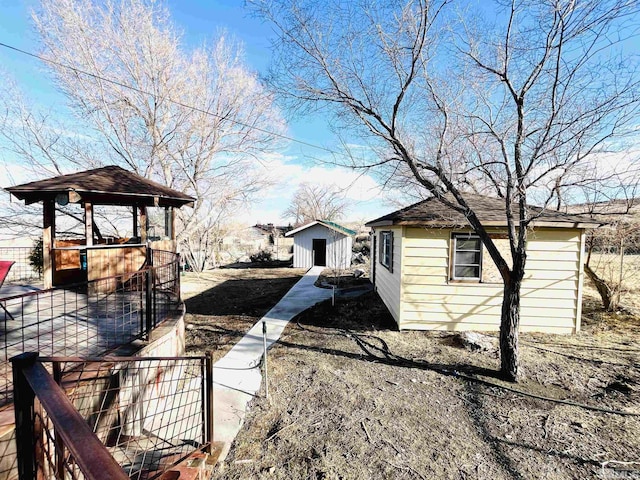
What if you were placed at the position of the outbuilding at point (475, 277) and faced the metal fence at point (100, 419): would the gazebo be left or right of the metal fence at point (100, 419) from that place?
right

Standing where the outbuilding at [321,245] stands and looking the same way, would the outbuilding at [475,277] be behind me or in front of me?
in front

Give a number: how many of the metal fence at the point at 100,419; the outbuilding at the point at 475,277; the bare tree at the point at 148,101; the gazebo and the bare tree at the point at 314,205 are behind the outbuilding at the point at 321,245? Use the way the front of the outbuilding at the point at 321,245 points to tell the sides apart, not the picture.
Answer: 1

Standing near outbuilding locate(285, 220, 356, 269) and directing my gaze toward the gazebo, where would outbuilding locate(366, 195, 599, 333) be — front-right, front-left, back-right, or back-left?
front-left

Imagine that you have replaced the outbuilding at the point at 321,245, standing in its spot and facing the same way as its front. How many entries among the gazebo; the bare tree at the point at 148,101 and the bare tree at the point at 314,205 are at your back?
1

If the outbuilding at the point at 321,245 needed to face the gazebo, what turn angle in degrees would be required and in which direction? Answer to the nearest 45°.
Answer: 0° — it already faces it

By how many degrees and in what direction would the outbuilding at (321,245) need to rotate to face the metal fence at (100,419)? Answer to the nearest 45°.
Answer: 0° — it already faces it

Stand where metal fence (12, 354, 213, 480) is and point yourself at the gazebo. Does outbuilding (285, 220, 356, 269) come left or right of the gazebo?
right

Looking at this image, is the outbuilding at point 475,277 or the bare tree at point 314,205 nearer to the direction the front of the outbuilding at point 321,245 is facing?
the outbuilding

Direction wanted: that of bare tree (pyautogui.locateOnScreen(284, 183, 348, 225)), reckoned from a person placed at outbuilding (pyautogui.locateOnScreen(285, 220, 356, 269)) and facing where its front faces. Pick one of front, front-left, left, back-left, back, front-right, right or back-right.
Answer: back

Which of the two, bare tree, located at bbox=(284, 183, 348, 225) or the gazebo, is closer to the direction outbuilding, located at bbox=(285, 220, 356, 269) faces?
the gazebo

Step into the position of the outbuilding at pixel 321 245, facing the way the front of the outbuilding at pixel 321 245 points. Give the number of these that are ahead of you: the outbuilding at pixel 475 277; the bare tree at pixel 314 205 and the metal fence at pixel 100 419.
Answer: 2

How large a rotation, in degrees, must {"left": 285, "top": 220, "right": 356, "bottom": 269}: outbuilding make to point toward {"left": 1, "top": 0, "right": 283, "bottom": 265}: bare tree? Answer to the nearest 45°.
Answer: approximately 45° to its right

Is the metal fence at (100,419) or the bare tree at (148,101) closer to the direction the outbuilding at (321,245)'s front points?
the metal fence

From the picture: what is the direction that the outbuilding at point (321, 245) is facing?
toward the camera

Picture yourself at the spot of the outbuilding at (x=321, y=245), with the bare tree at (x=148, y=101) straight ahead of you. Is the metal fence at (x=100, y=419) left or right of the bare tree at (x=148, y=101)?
left
